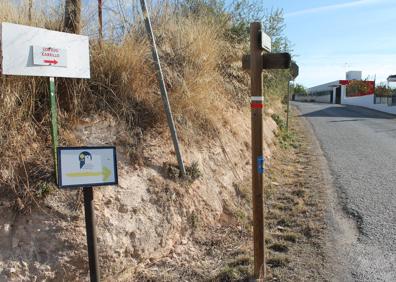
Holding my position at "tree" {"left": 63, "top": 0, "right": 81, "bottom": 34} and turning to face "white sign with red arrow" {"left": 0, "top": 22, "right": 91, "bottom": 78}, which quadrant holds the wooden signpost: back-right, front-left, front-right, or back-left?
front-left

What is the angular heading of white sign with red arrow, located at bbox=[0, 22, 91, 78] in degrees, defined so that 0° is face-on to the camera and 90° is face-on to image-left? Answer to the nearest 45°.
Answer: approximately 315°

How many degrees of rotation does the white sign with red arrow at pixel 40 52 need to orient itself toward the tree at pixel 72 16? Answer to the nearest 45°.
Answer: approximately 135° to its left

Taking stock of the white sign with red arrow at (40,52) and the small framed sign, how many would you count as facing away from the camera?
0

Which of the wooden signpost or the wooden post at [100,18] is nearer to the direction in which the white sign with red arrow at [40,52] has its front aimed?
the wooden signpost

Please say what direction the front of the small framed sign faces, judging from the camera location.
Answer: facing the viewer

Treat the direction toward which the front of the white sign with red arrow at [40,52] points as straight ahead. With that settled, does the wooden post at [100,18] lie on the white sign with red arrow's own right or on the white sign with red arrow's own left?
on the white sign with red arrow's own left

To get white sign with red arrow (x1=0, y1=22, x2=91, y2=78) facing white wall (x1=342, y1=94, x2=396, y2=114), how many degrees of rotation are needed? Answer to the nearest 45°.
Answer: approximately 90° to its left

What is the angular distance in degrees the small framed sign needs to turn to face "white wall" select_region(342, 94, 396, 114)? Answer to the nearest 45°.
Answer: approximately 135° to its left
